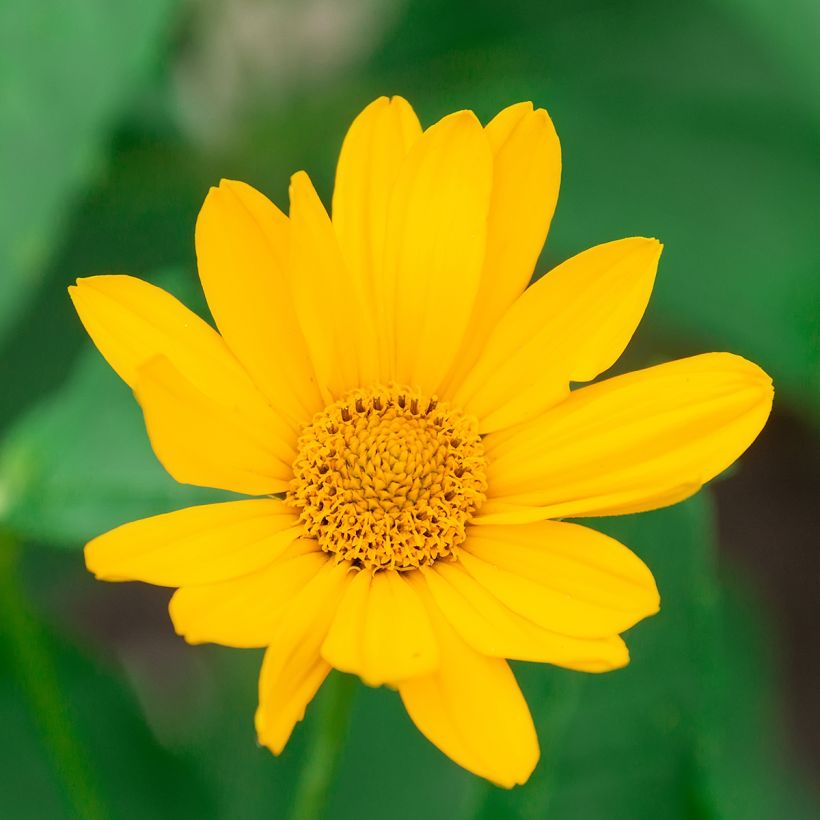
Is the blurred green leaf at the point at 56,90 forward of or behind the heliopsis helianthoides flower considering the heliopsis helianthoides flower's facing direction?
behind

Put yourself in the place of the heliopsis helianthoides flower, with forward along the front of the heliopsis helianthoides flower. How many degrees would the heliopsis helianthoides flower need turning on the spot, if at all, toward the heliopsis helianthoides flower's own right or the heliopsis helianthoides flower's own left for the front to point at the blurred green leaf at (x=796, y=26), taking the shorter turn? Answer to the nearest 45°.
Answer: approximately 135° to the heliopsis helianthoides flower's own left

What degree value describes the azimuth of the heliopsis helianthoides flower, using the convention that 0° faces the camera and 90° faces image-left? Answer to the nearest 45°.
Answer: approximately 0°

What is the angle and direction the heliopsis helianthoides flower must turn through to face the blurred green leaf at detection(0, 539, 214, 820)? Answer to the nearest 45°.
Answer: approximately 135° to its right

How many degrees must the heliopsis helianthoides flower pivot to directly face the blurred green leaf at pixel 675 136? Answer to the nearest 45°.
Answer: approximately 135° to its left
